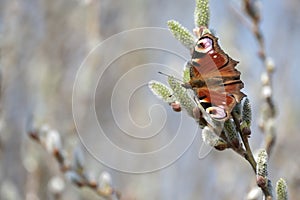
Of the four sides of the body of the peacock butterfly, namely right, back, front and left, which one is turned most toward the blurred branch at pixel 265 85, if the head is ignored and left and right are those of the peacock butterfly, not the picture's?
right
